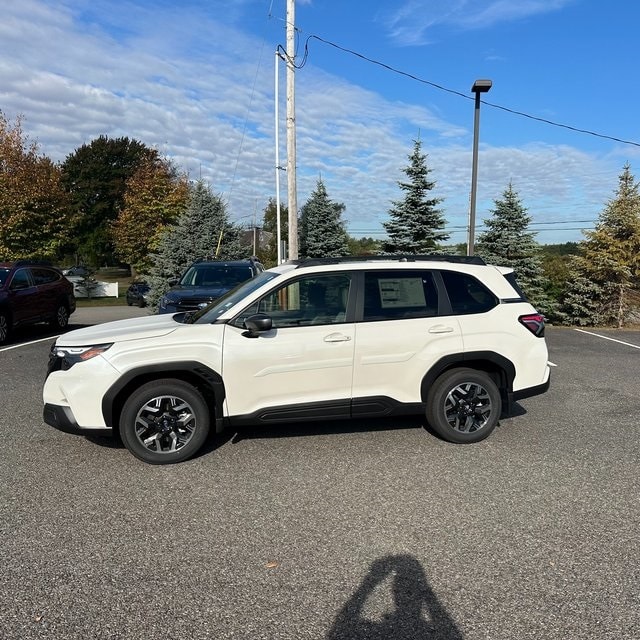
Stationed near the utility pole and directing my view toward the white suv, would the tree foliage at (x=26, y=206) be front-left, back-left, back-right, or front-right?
back-right

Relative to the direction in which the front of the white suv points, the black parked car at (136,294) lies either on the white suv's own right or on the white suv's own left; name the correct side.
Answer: on the white suv's own right

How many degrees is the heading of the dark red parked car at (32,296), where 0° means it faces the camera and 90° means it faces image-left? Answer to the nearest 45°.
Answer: approximately 45°

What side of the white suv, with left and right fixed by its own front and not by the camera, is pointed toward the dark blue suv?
right

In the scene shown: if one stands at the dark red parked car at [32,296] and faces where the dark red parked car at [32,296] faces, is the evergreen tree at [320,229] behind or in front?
behind

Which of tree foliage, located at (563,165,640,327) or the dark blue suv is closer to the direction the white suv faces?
the dark blue suv

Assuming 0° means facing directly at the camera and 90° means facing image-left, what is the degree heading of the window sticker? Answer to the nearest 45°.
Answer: approximately 0°

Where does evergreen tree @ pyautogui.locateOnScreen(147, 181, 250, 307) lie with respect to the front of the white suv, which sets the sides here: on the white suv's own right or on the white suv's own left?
on the white suv's own right

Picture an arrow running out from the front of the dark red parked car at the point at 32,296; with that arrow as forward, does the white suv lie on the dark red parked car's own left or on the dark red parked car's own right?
on the dark red parked car's own left

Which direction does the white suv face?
to the viewer's left

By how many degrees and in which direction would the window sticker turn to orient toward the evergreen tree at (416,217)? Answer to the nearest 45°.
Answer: approximately 180°
